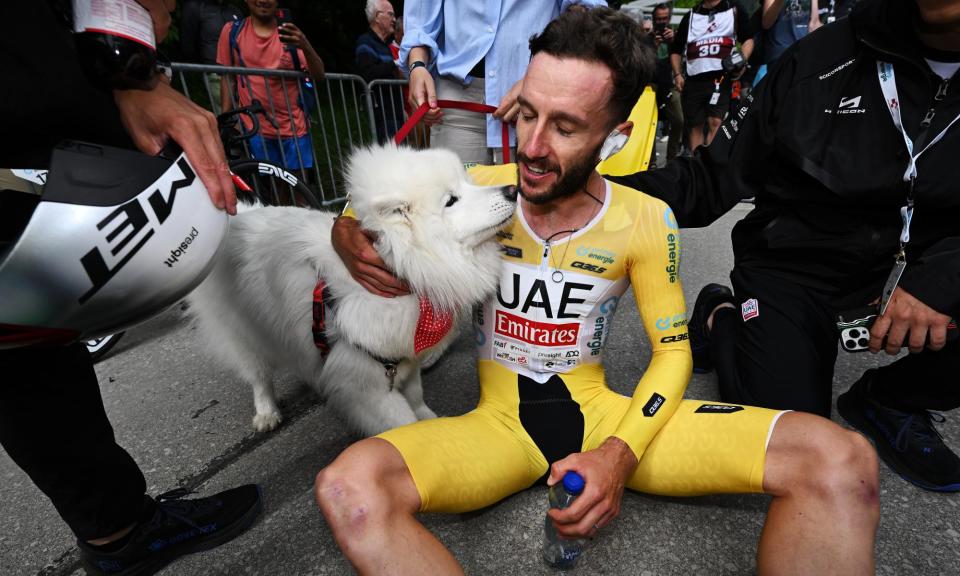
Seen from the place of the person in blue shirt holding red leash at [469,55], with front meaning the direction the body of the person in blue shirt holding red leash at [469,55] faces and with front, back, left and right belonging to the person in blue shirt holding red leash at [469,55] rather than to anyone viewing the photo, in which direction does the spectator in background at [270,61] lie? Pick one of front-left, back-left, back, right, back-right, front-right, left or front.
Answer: back-right

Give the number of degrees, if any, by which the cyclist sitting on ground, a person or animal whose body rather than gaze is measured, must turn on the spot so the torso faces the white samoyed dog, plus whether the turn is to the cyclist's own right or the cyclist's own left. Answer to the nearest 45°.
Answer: approximately 135° to the cyclist's own right

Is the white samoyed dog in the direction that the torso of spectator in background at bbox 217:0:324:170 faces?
yes

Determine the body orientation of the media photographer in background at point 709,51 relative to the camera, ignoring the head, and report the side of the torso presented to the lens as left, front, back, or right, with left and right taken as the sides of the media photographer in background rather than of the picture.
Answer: front

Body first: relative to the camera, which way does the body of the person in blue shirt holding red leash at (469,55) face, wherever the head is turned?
toward the camera

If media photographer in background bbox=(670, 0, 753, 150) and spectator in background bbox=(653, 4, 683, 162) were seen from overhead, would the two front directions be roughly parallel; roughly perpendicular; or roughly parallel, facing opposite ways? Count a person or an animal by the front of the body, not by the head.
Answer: roughly parallel

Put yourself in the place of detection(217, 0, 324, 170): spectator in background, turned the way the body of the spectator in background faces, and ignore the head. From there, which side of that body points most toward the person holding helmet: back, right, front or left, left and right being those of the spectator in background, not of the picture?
front

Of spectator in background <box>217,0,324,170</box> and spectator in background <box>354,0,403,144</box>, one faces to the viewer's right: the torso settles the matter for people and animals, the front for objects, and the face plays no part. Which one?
spectator in background <box>354,0,403,144</box>

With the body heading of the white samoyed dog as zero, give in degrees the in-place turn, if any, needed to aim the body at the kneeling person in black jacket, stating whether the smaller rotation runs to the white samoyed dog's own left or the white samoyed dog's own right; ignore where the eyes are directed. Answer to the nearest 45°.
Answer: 0° — it already faces them

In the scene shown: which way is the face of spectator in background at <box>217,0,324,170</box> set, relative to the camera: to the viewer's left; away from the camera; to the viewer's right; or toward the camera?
toward the camera

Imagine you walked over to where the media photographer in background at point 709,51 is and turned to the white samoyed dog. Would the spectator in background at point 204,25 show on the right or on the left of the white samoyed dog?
right

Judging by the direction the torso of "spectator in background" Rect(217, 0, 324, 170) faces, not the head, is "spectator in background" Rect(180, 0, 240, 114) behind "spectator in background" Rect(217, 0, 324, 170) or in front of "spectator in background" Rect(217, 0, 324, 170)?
behind

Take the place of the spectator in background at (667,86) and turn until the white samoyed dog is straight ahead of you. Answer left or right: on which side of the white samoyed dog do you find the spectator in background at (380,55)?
right

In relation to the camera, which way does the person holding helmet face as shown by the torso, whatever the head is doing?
to the viewer's right

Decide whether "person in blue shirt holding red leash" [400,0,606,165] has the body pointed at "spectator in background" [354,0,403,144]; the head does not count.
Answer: no

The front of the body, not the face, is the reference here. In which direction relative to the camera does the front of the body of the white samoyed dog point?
to the viewer's right

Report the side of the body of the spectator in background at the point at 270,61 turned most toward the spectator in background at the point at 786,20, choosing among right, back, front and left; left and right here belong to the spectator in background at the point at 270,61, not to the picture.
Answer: left

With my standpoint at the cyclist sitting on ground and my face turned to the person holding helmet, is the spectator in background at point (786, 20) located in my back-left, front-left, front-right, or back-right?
back-right

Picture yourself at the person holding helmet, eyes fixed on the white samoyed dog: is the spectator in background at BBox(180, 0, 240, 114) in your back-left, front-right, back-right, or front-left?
front-left
